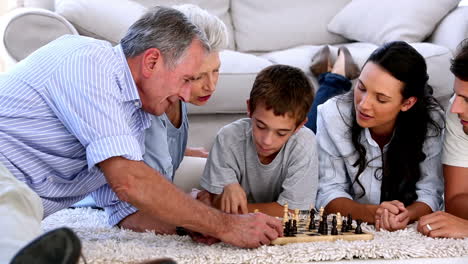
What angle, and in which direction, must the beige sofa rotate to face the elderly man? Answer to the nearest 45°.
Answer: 0° — it already faces them

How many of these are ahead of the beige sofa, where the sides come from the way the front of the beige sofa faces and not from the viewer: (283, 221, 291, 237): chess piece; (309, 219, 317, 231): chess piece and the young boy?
3

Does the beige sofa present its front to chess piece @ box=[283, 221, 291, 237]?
yes

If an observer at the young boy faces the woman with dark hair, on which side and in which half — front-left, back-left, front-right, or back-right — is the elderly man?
back-right

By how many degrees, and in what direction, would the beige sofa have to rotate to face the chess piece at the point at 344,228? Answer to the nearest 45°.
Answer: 0° — it already faces it

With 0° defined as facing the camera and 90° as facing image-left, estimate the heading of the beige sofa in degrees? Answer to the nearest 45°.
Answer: approximately 0°

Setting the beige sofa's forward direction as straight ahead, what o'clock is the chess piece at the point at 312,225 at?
The chess piece is roughly at 12 o'clock from the beige sofa.
